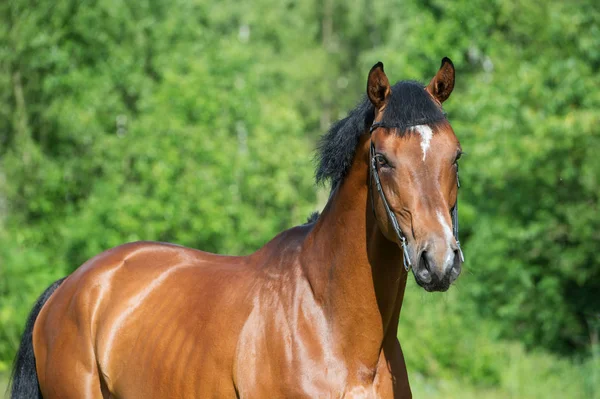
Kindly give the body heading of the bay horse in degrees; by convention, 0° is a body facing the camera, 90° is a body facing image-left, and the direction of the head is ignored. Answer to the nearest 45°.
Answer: approximately 315°
